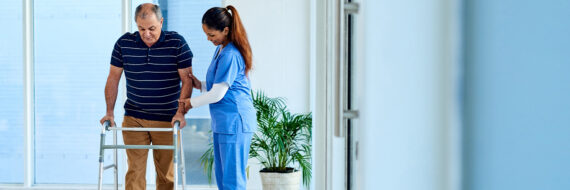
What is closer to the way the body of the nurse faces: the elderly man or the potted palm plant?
the elderly man

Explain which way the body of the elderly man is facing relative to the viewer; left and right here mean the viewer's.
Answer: facing the viewer

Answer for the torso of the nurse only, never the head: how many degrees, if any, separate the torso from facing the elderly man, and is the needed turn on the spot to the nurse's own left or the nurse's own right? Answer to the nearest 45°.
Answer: approximately 45° to the nurse's own right

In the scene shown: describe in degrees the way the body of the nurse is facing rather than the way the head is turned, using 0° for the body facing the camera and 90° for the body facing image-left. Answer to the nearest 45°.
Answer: approximately 90°

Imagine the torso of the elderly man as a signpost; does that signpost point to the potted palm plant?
no

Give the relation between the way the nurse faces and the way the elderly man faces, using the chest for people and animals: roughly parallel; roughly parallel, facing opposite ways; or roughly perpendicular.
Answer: roughly perpendicular

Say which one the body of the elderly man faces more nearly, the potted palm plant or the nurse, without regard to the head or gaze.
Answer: the nurse

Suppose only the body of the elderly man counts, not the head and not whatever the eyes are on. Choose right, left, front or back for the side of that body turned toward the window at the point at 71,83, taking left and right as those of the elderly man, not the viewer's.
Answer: back

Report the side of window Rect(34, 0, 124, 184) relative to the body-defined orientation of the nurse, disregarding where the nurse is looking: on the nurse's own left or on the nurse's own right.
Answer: on the nurse's own right

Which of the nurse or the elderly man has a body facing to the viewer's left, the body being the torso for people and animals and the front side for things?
the nurse

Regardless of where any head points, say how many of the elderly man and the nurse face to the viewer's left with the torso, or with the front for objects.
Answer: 1

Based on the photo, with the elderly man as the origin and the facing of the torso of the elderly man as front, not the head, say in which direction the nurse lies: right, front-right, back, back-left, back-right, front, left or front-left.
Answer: front-left

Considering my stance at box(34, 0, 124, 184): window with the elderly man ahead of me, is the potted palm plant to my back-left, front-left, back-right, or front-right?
front-left
